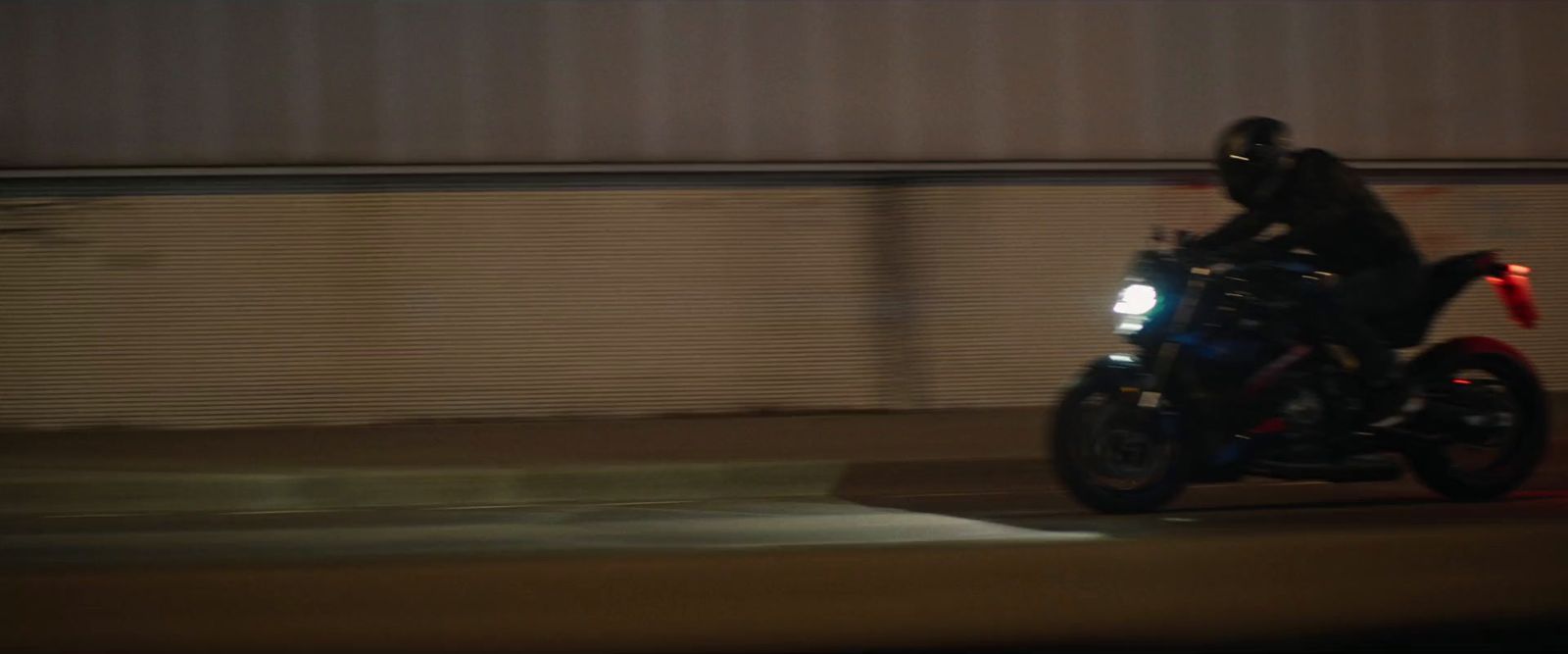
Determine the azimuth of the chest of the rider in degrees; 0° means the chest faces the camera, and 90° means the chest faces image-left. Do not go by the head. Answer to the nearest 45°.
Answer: approximately 90°

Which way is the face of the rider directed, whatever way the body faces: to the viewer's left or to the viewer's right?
to the viewer's left

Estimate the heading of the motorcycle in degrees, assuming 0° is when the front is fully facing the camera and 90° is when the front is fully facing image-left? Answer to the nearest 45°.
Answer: approximately 90°
